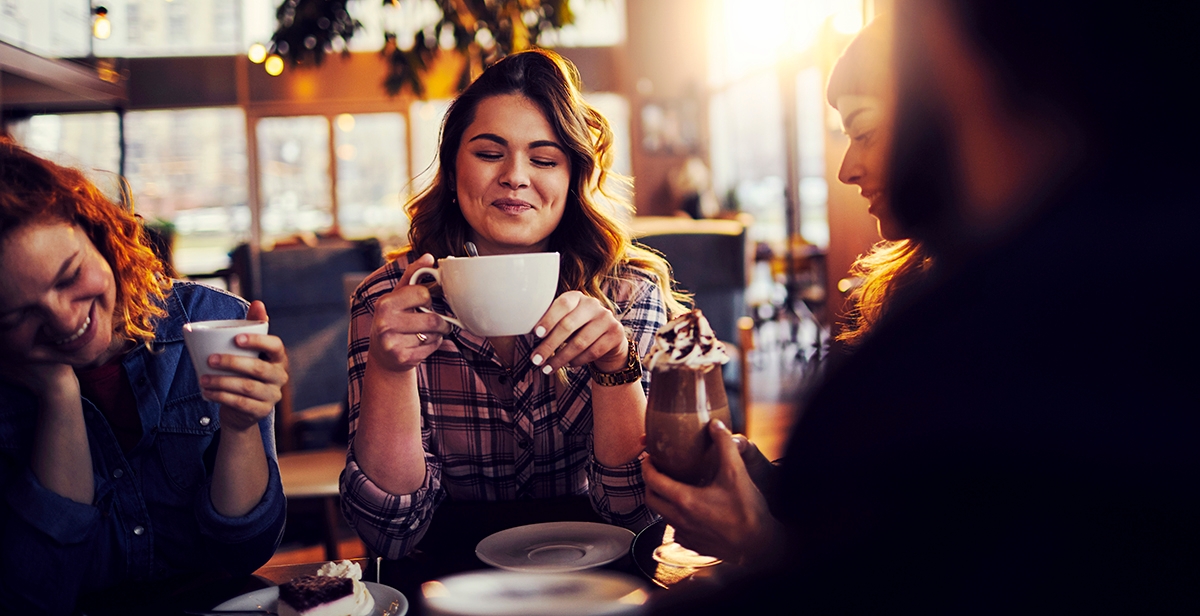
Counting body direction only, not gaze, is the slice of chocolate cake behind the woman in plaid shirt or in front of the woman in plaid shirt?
in front

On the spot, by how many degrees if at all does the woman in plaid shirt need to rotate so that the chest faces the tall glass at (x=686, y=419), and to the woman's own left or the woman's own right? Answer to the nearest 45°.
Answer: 0° — they already face it

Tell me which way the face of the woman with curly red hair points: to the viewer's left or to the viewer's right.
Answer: to the viewer's right

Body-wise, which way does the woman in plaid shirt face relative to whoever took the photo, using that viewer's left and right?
facing the viewer

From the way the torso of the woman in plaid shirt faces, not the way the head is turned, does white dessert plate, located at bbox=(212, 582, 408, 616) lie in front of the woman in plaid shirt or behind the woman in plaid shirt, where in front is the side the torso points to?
in front

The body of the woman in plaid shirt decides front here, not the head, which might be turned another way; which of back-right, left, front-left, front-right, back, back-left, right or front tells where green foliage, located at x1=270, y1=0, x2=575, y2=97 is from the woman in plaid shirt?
back
